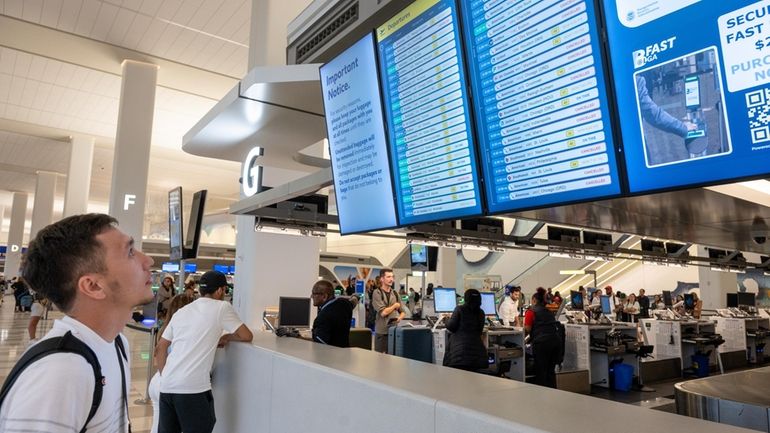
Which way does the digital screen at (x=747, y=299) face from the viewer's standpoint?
toward the camera

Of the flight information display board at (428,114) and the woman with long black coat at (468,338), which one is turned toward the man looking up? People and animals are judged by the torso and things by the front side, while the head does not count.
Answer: the flight information display board

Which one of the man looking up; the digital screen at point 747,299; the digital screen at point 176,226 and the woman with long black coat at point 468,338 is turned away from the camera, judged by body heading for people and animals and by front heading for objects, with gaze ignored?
the woman with long black coat

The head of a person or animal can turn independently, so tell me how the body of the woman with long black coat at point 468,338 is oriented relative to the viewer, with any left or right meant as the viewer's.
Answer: facing away from the viewer

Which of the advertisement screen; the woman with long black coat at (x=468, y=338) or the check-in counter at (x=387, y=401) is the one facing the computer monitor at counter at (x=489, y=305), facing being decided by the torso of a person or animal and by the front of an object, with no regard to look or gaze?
the woman with long black coat

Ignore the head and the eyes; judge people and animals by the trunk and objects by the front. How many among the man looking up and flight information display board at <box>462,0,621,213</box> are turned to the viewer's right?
1

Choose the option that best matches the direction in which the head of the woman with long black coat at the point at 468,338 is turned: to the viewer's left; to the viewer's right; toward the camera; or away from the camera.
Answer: away from the camera

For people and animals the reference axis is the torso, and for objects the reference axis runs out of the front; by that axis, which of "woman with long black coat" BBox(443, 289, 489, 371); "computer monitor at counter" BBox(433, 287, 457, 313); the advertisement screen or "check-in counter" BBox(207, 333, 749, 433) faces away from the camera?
the woman with long black coat

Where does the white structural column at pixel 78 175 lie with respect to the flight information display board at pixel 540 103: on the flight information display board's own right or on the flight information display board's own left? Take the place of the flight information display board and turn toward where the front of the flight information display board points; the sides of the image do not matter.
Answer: on the flight information display board's own right

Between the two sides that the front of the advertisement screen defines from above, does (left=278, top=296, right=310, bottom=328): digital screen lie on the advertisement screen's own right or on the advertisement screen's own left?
on the advertisement screen's own right

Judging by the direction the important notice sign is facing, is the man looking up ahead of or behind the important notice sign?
ahead

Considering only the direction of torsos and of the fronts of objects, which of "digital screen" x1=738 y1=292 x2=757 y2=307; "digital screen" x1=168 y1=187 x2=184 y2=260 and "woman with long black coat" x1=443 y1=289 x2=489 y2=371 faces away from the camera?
the woman with long black coat

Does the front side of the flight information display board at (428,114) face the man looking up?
yes

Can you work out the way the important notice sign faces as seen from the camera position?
facing the viewer and to the left of the viewer

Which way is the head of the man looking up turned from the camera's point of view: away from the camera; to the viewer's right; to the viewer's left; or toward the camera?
to the viewer's right
